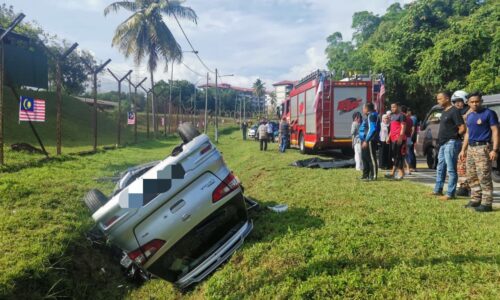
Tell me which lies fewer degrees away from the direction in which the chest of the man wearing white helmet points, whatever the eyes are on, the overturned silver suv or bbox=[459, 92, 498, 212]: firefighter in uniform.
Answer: the overturned silver suv

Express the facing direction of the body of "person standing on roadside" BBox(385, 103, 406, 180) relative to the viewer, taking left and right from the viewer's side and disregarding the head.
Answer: facing the viewer and to the left of the viewer

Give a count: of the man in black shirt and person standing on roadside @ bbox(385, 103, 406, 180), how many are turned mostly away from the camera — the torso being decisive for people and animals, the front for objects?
0

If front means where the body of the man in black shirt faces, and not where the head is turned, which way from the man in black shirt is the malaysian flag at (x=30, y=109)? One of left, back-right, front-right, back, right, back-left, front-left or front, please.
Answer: front-right

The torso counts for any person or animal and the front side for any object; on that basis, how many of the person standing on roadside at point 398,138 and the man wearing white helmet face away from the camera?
0
